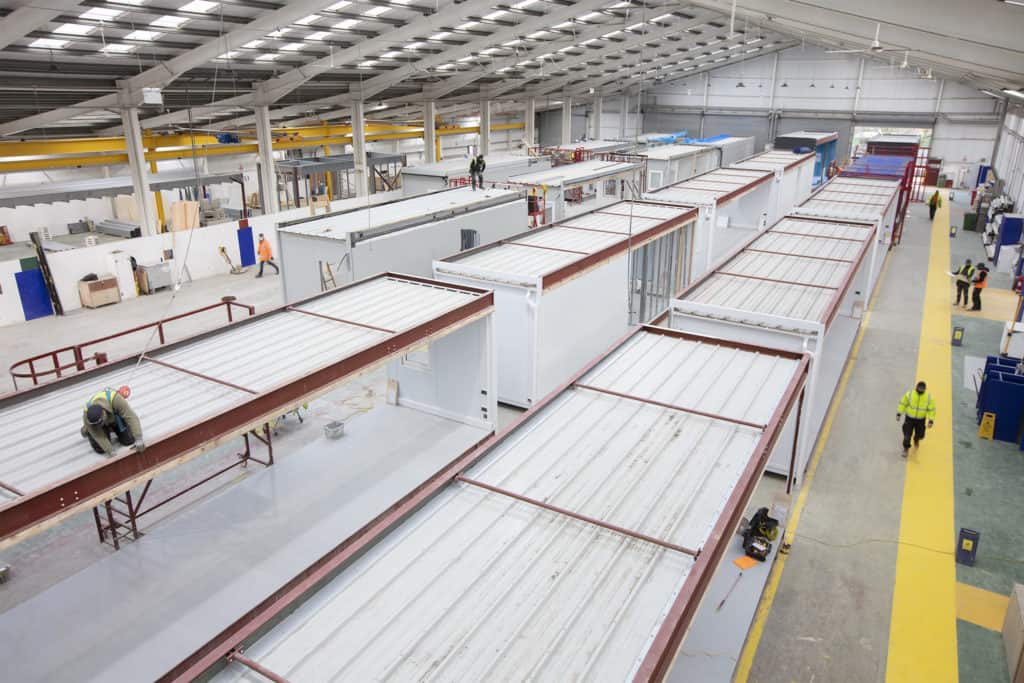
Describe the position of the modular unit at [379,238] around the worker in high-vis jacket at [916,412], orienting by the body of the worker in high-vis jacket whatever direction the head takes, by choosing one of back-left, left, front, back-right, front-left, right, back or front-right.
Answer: right

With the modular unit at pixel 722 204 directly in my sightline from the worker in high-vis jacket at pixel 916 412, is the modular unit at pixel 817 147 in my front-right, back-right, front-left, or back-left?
front-right

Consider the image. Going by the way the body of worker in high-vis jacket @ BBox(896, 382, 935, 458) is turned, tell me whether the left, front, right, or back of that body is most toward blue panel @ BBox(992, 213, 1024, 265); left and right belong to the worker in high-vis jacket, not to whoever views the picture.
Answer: back

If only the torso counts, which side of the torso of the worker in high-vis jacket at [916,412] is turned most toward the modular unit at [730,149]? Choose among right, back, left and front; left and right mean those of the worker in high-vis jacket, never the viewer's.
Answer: back

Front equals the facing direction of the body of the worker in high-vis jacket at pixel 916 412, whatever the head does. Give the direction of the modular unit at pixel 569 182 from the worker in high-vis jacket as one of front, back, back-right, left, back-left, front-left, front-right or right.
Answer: back-right

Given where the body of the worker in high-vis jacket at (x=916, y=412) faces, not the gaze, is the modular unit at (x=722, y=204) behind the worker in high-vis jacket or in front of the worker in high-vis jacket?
behind

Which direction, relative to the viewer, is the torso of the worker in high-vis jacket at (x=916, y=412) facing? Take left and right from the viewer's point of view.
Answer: facing the viewer

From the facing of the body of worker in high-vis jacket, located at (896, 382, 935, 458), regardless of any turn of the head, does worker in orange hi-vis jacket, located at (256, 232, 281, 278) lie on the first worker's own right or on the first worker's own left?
on the first worker's own right

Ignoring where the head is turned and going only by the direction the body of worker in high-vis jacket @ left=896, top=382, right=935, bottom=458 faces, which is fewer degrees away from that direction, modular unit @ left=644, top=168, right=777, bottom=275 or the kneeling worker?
the kneeling worker

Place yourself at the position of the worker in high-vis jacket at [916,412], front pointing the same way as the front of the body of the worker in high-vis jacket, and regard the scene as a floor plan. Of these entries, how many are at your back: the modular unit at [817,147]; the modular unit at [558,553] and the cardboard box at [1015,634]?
1

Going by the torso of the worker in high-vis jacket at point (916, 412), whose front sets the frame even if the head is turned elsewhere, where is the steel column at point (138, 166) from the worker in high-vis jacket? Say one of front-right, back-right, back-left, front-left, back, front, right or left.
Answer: right

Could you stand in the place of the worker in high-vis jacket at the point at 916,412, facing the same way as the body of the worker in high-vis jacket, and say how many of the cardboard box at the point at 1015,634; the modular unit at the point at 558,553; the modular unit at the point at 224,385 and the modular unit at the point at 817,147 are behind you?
1

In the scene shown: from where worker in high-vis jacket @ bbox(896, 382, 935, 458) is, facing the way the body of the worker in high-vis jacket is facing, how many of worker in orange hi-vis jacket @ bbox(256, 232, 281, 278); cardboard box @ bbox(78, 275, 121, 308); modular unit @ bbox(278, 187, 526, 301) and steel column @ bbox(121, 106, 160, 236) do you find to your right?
4

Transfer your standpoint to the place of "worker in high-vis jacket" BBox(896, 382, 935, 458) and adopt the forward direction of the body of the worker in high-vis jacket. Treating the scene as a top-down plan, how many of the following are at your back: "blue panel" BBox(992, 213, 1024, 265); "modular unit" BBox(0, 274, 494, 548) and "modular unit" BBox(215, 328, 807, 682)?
1

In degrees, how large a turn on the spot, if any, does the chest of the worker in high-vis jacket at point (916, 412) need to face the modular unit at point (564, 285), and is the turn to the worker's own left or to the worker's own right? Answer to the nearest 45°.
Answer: approximately 90° to the worker's own right

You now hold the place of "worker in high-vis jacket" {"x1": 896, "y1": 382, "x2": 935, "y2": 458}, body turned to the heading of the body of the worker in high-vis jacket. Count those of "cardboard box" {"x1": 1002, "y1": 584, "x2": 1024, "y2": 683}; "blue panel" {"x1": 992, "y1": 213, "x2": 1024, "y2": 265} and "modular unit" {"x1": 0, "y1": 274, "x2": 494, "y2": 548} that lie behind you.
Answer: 1

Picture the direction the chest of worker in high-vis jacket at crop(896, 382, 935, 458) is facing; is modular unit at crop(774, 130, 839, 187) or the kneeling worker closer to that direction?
the kneeling worker

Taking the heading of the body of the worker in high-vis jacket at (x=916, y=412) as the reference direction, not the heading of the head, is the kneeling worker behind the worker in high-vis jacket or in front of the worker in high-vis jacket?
in front
